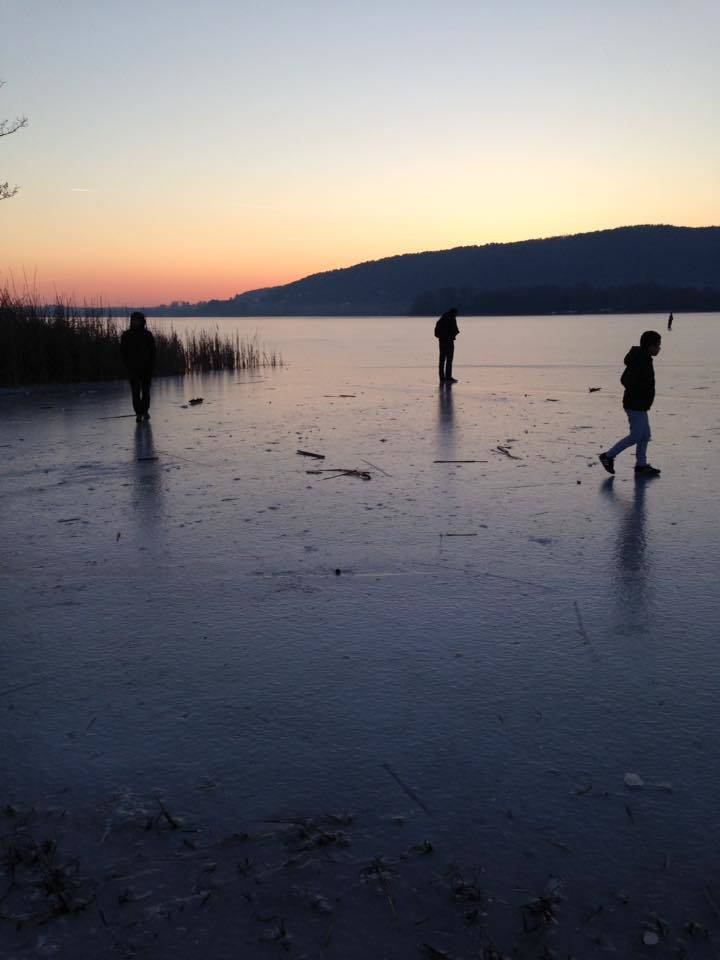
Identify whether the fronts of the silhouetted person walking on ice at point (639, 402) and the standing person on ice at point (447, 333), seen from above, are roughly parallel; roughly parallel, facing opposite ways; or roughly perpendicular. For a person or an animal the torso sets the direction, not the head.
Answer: roughly parallel

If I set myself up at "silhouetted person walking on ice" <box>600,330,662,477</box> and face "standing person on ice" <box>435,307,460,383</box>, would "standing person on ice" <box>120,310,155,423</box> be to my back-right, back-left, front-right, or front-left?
front-left

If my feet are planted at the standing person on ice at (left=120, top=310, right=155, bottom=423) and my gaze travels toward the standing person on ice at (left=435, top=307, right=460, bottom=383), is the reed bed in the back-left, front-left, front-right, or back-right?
front-left
